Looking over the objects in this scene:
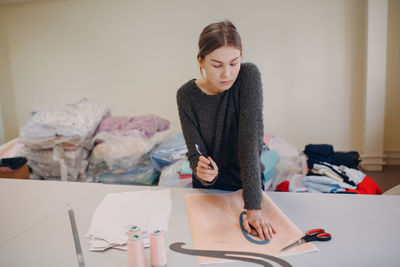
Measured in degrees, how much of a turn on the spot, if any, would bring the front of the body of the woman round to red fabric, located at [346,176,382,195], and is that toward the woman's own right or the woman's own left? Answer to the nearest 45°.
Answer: approximately 135° to the woman's own left
